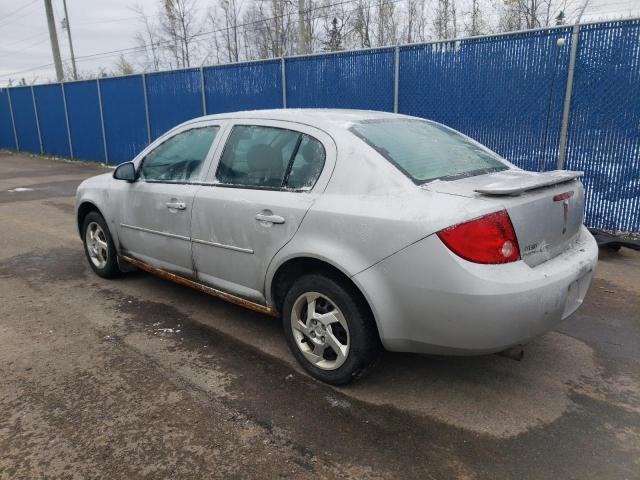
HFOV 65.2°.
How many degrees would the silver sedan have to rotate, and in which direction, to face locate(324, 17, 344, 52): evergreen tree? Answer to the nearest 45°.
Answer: approximately 45° to its right

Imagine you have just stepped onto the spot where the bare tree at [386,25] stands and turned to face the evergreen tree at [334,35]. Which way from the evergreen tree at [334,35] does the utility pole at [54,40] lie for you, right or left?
left

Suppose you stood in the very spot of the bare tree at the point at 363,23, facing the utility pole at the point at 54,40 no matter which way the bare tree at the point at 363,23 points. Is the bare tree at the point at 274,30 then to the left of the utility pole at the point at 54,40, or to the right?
right

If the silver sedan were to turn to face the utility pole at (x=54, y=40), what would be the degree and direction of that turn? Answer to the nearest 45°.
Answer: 0° — it already faces it

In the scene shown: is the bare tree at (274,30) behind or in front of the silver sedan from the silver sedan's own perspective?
in front

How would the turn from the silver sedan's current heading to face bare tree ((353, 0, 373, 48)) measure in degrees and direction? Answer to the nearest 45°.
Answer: approximately 45° to its right

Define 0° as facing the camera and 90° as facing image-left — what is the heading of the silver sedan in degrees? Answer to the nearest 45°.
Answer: approximately 135°

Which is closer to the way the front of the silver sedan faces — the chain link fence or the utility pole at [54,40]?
the utility pole
